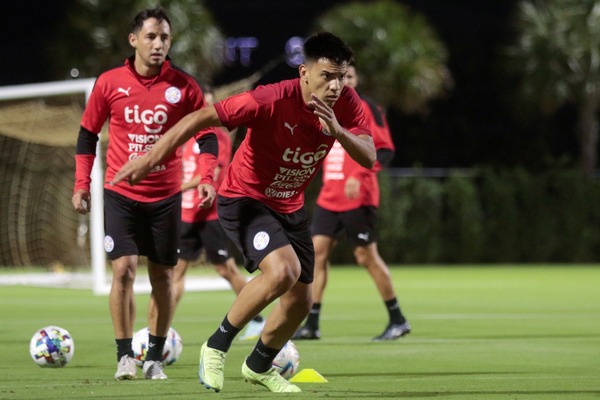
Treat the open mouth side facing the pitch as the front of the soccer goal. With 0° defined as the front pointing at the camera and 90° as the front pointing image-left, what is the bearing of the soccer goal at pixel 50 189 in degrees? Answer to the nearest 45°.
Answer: approximately 0°

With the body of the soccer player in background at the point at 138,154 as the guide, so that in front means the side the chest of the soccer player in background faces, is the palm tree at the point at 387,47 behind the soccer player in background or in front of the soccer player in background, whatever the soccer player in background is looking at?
behind

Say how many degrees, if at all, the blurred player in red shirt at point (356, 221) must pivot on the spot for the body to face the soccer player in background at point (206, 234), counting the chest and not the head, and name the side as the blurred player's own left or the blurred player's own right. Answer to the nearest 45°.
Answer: approximately 45° to the blurred player's own right

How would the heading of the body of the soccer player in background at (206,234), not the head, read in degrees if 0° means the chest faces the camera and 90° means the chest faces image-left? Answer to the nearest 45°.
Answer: approximately 45°

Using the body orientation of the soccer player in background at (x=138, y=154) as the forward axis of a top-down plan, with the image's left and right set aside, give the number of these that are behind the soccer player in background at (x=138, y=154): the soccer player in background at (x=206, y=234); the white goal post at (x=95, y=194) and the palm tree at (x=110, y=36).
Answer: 3

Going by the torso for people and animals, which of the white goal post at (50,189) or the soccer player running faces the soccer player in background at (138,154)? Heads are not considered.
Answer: the white goal post
